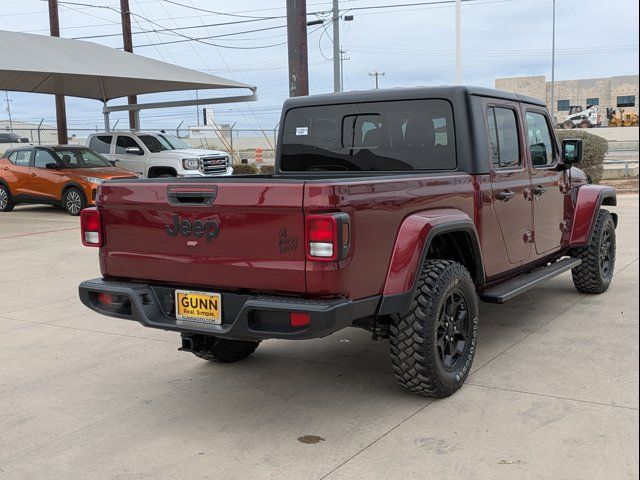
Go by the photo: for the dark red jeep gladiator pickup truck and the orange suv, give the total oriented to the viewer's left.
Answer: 0

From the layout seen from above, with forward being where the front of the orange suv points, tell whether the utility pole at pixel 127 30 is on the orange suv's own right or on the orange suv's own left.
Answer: on the orange suv's own left

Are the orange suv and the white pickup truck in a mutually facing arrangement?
no

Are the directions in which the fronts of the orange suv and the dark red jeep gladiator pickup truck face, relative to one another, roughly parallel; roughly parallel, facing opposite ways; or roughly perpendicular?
roughly perpendicular

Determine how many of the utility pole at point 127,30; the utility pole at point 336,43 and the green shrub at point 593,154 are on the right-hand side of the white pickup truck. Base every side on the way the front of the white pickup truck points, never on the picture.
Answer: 0

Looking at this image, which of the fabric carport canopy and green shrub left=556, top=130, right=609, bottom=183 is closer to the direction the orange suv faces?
the green shrub

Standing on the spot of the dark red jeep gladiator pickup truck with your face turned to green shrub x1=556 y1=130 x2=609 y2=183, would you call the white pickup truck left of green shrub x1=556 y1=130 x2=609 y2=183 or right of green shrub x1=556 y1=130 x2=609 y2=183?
left

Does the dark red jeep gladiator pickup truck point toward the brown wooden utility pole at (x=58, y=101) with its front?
no

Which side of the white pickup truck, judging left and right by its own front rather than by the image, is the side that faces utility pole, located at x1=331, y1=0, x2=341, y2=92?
left

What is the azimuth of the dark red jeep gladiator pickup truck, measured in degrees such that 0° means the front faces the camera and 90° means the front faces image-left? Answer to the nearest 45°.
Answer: approximately 225°

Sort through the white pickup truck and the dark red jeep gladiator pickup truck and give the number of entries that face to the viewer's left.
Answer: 0

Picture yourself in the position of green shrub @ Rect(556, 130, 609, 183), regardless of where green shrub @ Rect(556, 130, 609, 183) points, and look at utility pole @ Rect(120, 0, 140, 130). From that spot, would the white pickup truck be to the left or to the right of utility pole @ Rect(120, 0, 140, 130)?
left

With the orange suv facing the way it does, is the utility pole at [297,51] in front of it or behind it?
in front

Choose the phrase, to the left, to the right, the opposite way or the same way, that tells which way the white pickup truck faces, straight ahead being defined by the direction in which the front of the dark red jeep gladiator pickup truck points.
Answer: to the right

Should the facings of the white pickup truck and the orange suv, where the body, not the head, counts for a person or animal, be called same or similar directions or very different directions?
same or similar directions

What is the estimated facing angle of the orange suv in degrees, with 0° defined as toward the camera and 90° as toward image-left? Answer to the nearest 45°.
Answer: approximately 315°

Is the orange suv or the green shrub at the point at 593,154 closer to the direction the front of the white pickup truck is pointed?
the green shrub

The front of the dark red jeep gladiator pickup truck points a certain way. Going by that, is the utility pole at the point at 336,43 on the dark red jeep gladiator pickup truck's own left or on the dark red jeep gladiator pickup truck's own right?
on the dark red jeep gladiator pickup truck's own left

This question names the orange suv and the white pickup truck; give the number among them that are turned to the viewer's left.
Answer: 0

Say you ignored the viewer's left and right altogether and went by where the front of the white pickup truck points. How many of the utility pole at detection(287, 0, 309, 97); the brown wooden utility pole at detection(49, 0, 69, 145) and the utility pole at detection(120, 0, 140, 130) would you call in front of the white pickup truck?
1

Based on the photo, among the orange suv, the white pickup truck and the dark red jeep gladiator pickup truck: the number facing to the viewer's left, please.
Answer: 0

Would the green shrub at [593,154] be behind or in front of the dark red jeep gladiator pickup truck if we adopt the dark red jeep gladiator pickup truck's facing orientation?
in front

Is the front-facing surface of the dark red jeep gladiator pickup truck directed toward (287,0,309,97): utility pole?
no
